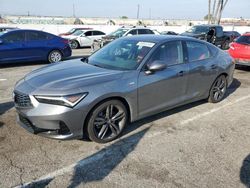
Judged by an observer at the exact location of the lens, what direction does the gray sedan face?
facing the viewer and to the left of the viewer

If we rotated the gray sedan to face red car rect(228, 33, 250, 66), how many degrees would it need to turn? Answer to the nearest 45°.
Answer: approximately 180°

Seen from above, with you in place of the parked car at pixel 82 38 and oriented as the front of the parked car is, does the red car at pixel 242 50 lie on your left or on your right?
on your left

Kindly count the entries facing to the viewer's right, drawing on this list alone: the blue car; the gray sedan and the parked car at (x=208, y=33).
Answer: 0

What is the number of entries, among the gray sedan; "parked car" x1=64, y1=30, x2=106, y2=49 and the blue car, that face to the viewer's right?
0

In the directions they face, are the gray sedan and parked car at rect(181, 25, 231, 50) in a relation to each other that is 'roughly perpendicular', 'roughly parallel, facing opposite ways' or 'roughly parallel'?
roughly parallel

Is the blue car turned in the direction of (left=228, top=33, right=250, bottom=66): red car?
no

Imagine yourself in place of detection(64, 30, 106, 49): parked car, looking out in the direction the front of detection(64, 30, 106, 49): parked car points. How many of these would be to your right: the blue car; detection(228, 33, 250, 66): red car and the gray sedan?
0

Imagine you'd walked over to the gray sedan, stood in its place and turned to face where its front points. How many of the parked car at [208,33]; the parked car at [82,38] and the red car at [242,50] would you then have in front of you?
0

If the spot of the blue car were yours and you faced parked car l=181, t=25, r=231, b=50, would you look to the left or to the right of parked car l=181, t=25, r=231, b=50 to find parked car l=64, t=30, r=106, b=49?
left

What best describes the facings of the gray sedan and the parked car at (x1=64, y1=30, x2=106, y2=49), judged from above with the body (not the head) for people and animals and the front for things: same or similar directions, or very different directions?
same or similar directions

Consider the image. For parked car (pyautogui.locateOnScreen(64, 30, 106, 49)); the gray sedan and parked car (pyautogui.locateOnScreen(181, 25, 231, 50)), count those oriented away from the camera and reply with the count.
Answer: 0

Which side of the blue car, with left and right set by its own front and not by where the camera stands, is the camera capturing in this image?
left

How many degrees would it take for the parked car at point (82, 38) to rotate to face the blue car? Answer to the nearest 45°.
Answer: approximately 45° to its left

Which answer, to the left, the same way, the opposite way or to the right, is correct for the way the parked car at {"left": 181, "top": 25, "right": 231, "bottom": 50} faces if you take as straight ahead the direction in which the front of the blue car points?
the same way

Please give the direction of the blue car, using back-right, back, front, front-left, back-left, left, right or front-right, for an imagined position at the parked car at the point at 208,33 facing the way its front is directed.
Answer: front

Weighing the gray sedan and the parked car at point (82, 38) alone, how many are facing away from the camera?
0
